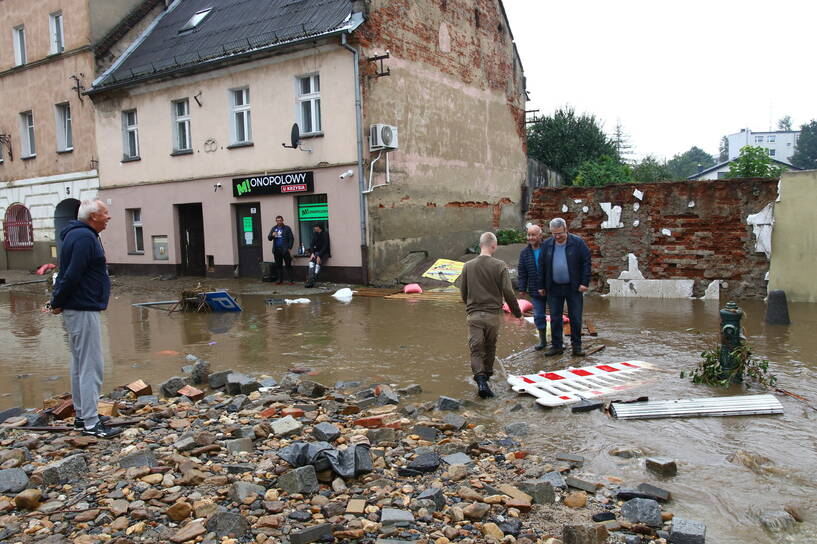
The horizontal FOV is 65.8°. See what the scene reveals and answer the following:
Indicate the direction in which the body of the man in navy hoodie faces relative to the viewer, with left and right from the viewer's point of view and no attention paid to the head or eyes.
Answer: facing to the right of the viewer

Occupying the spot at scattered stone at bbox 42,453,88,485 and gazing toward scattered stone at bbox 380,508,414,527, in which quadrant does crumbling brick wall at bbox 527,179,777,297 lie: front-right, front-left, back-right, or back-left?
front-left

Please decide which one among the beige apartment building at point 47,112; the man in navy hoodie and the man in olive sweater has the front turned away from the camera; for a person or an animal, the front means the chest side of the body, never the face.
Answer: the man in olive sweater

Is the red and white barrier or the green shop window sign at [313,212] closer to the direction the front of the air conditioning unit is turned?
the red and white barrier

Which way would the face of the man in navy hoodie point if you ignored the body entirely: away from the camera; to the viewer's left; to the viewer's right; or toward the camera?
to the viewer's right

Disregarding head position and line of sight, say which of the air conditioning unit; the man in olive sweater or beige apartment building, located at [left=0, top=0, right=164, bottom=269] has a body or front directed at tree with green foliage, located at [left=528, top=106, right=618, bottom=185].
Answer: the man in olive sweater

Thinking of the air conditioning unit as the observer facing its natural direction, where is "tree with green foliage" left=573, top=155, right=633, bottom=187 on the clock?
The tree with green foliage is roughly at 9 o'clock from the air conditioning unit.

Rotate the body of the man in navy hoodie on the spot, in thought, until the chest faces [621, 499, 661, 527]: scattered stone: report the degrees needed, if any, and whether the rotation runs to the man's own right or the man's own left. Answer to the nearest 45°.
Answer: approximately 45° to the man's own right

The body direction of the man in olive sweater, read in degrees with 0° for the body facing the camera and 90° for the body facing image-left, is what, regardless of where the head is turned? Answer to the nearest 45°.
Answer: approximately 180°

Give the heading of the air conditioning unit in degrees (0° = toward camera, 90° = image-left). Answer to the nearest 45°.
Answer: approximately 315°

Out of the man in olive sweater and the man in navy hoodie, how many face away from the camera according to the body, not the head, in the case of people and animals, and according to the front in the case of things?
1

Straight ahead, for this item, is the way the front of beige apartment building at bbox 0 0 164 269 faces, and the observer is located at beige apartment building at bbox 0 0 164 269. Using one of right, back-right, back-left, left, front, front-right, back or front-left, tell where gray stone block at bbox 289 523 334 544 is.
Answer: front-left

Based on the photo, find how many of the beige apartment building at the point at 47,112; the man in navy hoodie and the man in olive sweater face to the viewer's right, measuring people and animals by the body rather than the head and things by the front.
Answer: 1

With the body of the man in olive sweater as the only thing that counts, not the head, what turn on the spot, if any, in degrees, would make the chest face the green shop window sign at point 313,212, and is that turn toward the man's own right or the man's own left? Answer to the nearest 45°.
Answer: approximately 45° to the man's own left

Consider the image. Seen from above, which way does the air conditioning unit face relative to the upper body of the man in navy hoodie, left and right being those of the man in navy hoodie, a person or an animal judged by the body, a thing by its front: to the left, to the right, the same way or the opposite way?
to the right

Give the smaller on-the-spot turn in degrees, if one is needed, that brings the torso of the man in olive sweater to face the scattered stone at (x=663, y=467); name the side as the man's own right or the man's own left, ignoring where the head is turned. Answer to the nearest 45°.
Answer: approximately 135° to the man's own right

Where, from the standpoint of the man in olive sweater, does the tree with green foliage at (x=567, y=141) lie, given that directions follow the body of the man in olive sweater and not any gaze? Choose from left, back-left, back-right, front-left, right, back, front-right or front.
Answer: front
